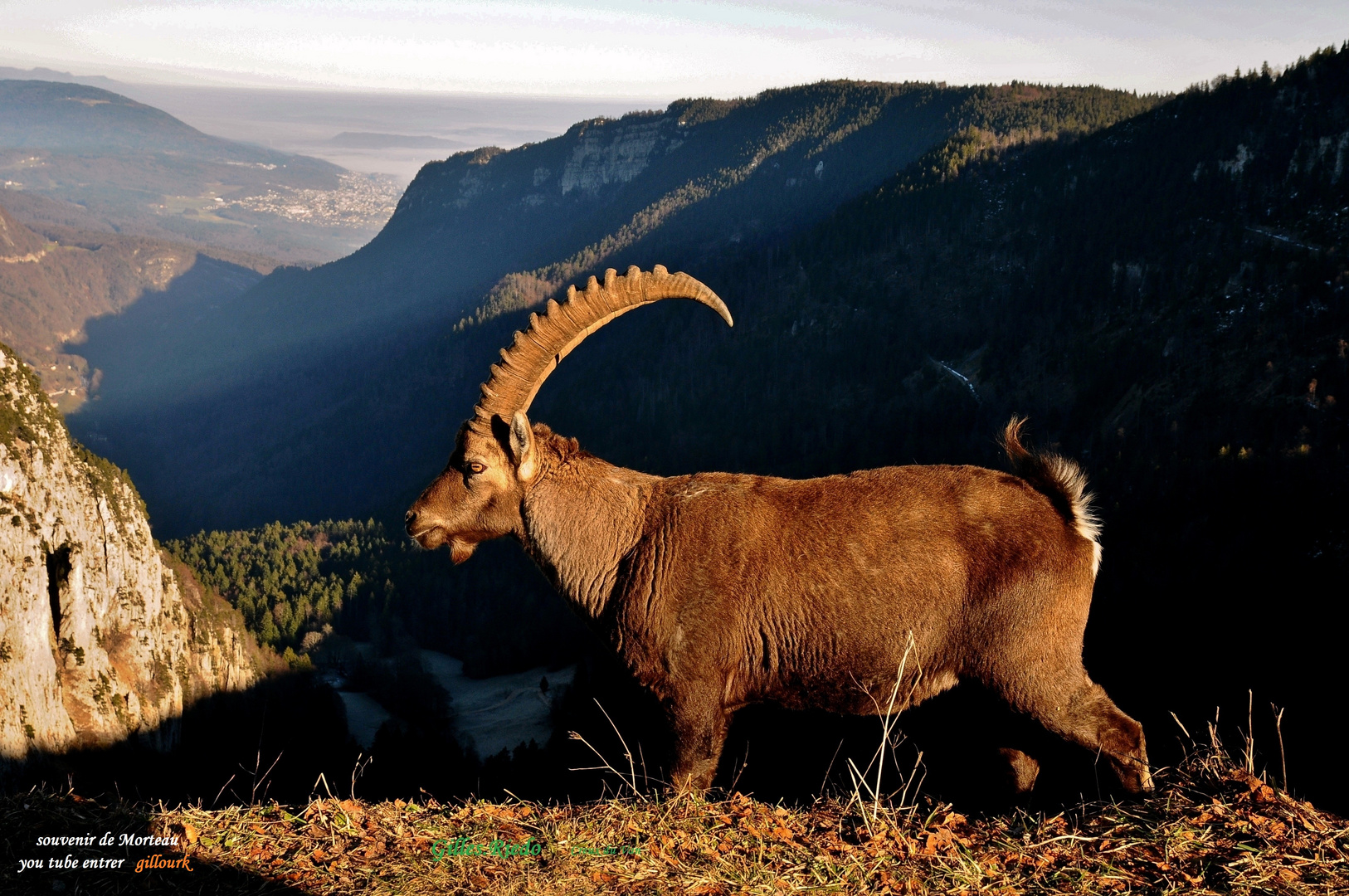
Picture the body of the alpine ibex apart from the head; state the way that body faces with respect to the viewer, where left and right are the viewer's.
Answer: facing to the left of the viewer
